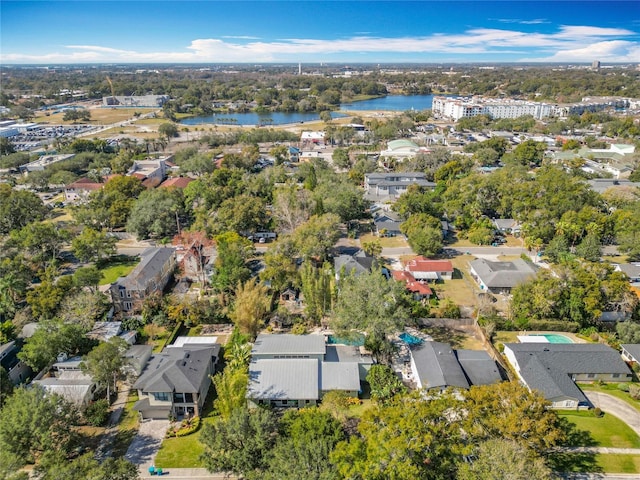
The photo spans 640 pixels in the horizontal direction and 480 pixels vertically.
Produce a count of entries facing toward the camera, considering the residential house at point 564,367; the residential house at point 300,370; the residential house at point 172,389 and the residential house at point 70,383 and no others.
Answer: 4

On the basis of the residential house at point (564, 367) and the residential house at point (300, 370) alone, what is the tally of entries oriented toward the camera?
2

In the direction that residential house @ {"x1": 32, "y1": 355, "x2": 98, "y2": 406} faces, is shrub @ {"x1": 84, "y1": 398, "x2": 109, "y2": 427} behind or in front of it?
in front

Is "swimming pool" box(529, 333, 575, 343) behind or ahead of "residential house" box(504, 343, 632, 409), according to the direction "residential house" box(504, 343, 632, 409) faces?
behind

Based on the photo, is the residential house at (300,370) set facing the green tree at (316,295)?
no

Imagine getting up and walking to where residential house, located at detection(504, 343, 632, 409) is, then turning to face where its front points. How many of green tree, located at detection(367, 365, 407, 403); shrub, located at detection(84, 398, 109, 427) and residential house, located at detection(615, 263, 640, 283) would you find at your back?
1

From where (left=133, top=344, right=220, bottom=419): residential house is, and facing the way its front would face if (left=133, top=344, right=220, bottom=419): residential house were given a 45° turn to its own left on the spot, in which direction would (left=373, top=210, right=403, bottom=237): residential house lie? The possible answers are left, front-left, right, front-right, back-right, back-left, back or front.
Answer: left

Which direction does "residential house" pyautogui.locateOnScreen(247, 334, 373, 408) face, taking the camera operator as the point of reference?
facing the viewer

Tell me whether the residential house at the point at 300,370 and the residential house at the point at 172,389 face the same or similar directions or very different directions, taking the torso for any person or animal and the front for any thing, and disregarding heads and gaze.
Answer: same or similar directions

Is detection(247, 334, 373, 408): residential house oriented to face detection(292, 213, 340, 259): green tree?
no

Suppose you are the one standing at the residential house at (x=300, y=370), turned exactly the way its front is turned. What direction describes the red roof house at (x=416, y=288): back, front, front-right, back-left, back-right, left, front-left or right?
back-left

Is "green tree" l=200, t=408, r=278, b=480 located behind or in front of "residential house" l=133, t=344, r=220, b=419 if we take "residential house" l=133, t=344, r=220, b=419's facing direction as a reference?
in front

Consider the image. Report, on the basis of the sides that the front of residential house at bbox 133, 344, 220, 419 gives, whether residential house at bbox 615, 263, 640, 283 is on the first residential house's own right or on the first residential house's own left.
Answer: on the first residential house's own left

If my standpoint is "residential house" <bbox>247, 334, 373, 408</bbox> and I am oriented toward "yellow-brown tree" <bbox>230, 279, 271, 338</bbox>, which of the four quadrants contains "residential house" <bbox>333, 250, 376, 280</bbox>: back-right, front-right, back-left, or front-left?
front-right

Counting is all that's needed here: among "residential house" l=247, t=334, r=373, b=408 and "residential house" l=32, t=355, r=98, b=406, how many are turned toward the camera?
2

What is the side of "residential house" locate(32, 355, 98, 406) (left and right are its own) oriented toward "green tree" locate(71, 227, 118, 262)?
back

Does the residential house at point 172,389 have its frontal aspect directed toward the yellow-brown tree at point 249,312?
no

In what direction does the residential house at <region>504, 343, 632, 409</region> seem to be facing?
toward the camera

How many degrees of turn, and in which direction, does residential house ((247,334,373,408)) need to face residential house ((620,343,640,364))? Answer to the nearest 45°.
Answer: approximately 90° to its left
